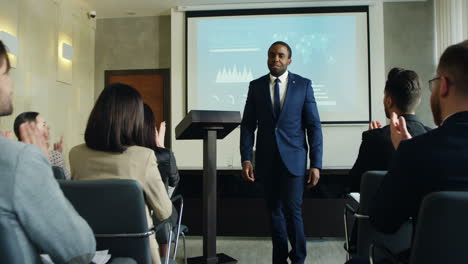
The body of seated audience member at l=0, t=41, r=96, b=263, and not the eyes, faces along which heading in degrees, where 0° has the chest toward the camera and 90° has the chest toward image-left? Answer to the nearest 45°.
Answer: approximately 225°

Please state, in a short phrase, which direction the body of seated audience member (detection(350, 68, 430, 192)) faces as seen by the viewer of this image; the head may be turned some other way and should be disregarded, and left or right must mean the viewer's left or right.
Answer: facing away from the viewer and to the left of the viewer

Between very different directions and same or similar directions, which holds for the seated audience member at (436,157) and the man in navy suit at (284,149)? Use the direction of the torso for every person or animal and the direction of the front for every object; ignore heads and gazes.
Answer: very different directions

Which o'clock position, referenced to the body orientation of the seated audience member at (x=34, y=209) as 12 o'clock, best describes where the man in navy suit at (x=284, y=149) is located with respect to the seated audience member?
The man in navy suit is roughly at 12 o'clock from the seated audience member.

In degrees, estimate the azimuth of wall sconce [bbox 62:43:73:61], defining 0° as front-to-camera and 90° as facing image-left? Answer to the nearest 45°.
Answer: approximately 315°

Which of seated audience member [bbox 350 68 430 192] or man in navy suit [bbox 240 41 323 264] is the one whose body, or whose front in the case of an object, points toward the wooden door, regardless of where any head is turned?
the seated audience member

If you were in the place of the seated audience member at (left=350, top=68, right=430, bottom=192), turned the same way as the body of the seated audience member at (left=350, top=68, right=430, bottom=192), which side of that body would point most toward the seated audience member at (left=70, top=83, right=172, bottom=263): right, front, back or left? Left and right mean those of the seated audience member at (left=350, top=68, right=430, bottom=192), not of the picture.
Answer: left

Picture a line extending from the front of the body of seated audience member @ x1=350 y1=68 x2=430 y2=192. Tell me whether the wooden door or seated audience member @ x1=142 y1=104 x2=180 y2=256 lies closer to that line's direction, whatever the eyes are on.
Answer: the wooden door

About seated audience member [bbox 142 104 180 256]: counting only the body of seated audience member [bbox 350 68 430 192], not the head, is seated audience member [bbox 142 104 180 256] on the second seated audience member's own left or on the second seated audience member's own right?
on the second seated audience member's own left

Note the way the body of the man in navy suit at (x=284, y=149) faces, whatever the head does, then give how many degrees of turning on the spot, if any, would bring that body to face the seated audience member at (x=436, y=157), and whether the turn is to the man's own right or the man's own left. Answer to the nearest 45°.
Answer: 0° — they already face them
